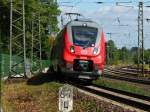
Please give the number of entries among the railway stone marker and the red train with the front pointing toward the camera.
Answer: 2

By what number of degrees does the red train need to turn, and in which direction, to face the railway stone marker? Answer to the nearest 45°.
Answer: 0° — it already faces it

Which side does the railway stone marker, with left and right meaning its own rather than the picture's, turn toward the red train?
back

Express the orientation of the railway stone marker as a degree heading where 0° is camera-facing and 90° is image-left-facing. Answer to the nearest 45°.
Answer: approximately 0°
